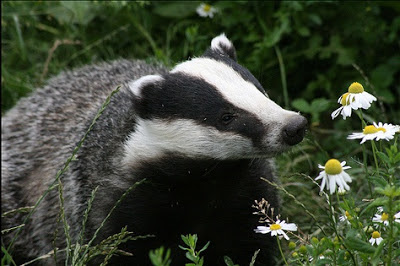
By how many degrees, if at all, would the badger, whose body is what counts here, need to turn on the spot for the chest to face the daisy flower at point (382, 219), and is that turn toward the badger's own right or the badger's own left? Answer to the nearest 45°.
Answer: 0° — it already faces it

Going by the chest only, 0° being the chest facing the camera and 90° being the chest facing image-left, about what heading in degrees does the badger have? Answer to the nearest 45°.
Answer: approximately 315°

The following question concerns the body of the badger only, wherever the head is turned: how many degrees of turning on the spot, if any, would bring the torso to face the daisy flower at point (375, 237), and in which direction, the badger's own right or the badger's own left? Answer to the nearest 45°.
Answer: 0° — it already faces it

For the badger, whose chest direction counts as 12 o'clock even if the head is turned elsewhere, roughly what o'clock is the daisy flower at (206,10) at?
The daisy flower is roughly at 8 o'clock from the badger.

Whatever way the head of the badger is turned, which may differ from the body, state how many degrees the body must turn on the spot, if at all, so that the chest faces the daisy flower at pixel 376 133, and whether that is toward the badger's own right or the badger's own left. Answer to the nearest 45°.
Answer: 0° — it already faces it
